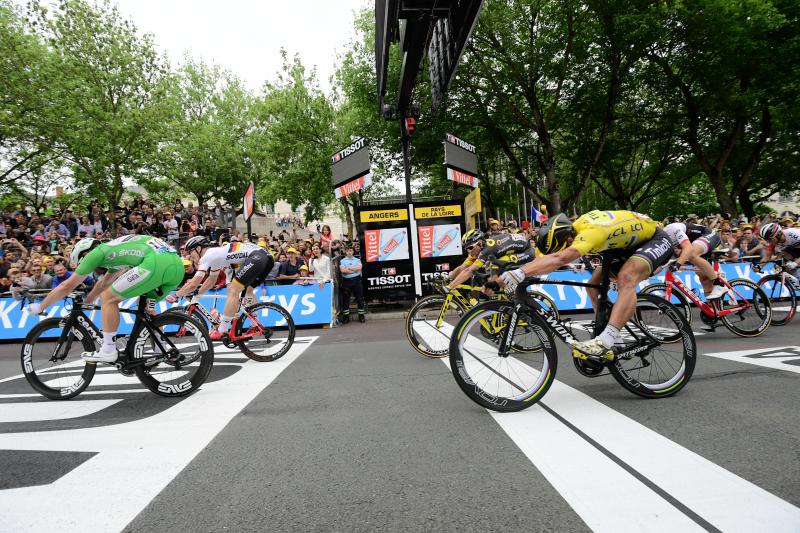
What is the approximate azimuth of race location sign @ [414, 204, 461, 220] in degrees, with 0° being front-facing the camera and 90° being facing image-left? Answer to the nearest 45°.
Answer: approximately 0°

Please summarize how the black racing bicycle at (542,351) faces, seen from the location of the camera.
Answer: facing to the left of the viewer

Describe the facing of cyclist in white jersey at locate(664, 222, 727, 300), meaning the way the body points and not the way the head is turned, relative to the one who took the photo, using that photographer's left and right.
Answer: facing to the left of the viewer

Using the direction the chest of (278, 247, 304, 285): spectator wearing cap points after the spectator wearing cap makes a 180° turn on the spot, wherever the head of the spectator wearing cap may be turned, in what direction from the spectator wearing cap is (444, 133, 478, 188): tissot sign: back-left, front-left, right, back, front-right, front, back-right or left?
right

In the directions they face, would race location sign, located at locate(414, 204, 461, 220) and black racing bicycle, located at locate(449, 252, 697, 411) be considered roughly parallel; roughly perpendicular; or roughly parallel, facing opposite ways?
roughly perpendicular

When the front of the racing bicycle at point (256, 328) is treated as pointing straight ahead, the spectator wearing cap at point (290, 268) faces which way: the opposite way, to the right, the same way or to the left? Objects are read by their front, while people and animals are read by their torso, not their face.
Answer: to the left

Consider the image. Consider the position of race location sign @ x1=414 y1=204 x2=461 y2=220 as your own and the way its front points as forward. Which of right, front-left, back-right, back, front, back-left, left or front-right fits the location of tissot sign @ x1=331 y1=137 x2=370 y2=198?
right

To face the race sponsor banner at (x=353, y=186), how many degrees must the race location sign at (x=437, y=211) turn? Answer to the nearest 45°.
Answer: approximately 90° to its right

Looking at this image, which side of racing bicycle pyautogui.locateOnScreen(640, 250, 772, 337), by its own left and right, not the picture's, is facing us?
left

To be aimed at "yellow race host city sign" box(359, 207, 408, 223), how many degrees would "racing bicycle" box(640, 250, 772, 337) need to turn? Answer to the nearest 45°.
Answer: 0° — it already faces it

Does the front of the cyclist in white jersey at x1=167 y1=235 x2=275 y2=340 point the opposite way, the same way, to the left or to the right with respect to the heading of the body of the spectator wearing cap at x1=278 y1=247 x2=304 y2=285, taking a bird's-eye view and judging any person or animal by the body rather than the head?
to the right

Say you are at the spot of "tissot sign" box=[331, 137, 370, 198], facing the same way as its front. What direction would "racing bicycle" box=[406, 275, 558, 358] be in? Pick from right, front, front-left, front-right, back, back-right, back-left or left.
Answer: front-left
